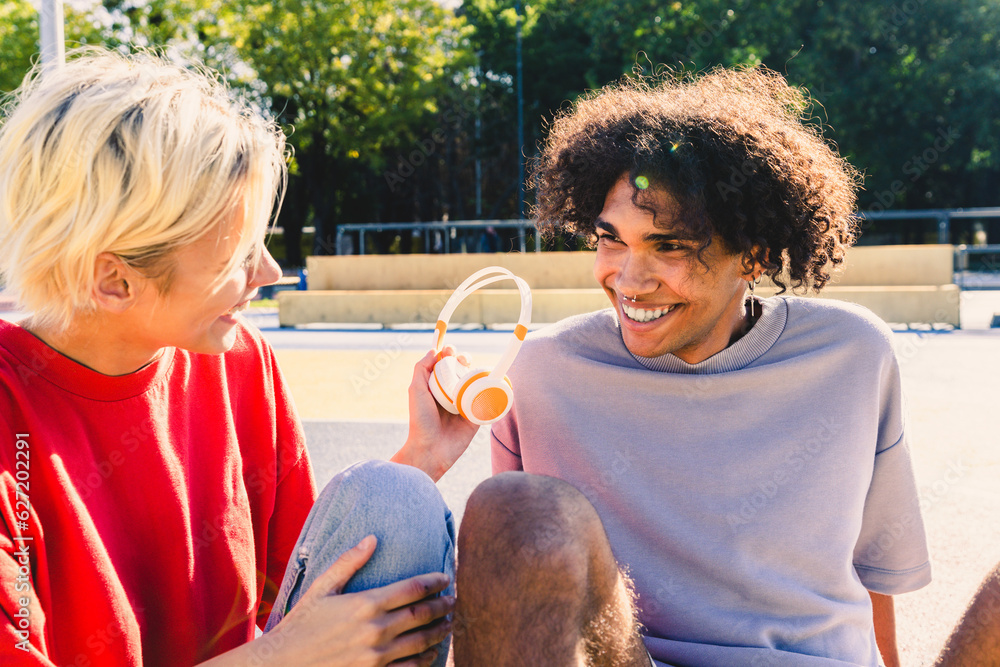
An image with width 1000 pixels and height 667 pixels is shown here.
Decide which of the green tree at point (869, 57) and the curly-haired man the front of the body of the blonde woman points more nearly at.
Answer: the curly-haired man

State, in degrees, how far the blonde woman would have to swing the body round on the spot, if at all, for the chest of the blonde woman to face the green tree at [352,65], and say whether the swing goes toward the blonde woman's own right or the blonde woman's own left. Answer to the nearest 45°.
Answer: approximately 135° to the blonde woman's own left

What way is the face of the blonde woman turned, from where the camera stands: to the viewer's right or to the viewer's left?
to the viewer's right

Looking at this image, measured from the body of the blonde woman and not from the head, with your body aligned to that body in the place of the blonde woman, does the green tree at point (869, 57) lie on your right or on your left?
on your left

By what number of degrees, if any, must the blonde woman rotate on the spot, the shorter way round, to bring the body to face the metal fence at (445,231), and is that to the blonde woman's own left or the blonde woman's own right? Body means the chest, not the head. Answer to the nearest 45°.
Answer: approximately 135° to the blonde woman's own left

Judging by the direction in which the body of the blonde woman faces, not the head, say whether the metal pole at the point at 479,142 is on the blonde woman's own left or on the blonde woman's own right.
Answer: on the blonde woman's own left

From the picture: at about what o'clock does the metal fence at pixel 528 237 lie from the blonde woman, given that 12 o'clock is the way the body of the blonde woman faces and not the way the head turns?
The metal fence is roughly at 8 o'clock from the blonde woman.

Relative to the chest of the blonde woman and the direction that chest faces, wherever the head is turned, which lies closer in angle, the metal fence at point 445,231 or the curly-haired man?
the curly-haired man

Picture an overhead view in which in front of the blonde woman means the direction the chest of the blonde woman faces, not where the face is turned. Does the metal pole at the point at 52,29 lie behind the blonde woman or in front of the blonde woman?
behind

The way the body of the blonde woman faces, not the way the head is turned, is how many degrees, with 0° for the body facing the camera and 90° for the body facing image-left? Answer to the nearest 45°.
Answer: approximately 315°

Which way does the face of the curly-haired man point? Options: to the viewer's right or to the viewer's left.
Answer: to the viewer's left
